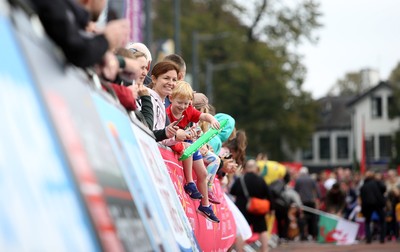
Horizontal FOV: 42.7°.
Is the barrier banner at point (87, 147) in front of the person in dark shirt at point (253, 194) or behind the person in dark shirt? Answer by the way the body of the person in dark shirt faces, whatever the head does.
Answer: behind

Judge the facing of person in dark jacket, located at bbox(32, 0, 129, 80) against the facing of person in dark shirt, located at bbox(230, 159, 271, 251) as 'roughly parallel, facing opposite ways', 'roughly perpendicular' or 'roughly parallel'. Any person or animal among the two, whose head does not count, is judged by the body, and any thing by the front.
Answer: roughly perpendicular

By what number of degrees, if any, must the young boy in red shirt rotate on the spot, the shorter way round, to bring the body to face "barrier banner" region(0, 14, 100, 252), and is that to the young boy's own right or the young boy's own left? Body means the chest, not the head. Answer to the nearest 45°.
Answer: approximately 45° to the young boy's own right

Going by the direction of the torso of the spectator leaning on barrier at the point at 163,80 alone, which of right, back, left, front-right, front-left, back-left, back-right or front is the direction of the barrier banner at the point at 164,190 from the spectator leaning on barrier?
front-right

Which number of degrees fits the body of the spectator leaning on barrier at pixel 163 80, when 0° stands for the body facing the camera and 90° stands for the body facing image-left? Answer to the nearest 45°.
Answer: approximately 315°

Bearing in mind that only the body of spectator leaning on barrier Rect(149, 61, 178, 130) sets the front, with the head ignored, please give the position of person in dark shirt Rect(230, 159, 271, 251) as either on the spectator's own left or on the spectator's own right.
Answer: on the spectator's own left

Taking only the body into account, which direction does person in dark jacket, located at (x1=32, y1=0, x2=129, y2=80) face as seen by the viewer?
to the viewer's right

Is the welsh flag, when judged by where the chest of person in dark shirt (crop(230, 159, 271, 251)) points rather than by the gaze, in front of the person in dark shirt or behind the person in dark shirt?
in front

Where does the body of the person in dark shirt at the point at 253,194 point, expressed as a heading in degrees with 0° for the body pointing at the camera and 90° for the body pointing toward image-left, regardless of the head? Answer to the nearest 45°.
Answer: approximately 180°
